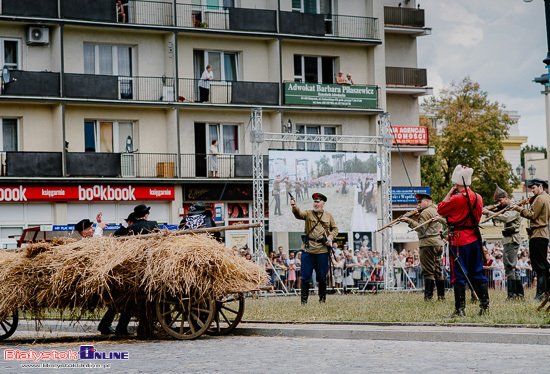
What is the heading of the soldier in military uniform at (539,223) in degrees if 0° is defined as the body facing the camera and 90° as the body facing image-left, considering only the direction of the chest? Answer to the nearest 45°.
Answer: approximately 90°

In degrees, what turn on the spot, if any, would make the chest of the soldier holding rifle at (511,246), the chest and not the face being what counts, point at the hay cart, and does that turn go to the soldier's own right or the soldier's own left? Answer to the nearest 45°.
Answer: approximately 45° to the soldier's own left

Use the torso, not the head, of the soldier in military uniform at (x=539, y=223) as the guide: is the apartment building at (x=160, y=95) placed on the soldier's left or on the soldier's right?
on the soldier's right

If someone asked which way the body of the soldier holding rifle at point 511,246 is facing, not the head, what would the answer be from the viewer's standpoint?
to the viewer's left

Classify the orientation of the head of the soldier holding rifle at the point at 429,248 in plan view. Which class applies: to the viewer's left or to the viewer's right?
to the viewer's left

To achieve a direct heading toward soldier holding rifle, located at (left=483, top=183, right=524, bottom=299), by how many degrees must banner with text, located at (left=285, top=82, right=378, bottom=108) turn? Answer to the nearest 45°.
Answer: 0° — it already faces them

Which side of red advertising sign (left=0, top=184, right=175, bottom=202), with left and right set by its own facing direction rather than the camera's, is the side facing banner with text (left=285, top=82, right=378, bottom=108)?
left

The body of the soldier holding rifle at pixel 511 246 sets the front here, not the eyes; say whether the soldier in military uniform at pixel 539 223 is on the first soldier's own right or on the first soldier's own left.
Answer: on the first soldier's own left

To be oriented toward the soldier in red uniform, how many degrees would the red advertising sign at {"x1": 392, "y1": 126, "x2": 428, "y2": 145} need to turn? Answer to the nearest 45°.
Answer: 0° — it already faces them

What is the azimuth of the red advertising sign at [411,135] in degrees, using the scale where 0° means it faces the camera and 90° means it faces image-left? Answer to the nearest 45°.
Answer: approximately 0°
